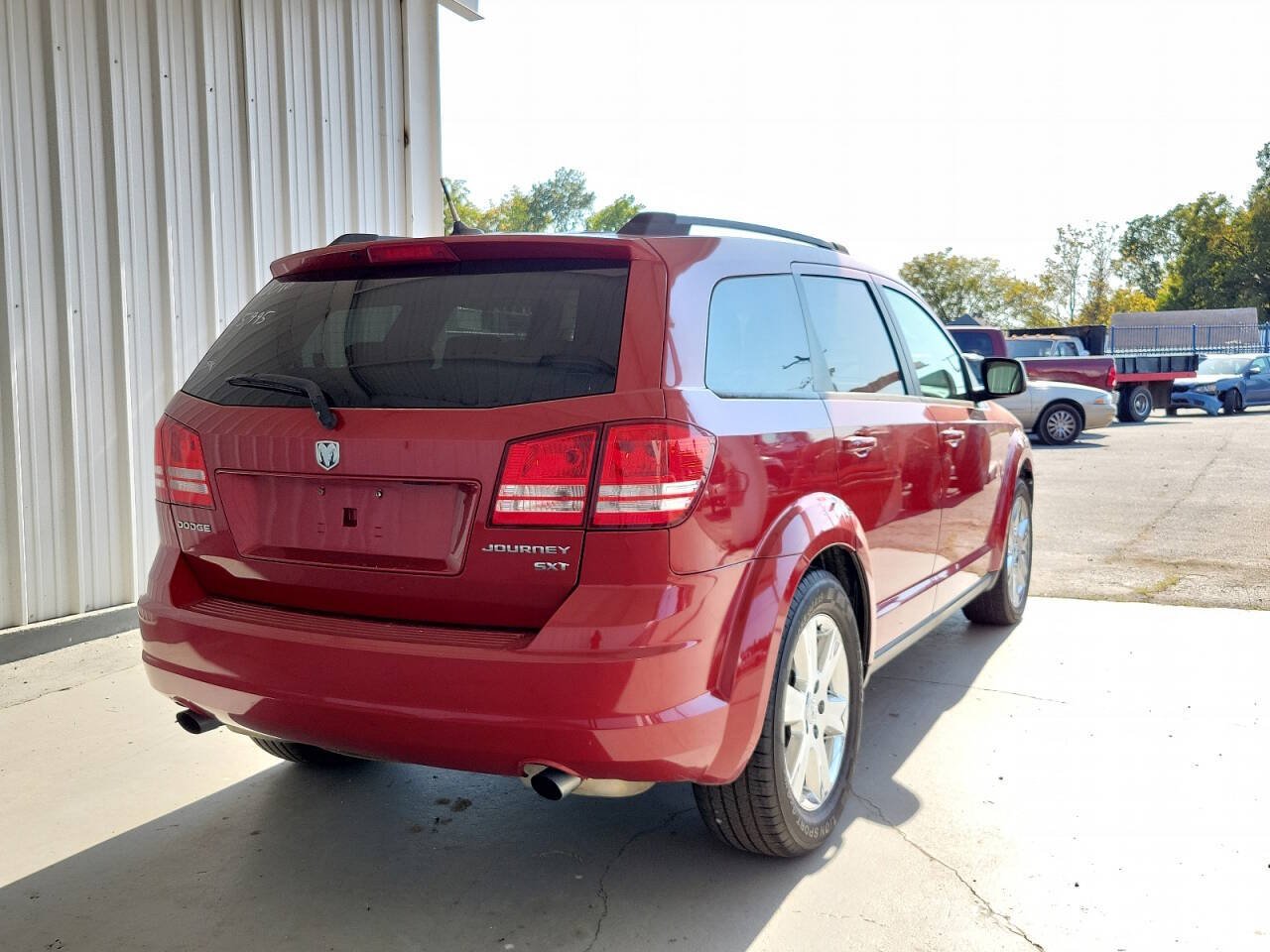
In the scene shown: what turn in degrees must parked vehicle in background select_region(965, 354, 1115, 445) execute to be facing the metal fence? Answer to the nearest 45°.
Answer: approximately 90° to its left

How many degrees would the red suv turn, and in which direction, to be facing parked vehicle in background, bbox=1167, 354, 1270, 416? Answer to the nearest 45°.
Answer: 0° — it already faces it

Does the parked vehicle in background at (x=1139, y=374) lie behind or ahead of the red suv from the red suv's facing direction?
ahead

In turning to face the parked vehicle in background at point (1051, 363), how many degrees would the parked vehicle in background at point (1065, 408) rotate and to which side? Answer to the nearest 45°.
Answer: approximately 90° to its left

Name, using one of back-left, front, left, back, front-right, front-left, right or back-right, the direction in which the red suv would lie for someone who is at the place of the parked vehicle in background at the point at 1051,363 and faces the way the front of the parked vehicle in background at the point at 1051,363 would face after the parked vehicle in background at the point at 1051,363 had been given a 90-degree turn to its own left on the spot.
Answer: front

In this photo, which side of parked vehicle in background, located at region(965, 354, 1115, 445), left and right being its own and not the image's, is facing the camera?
right

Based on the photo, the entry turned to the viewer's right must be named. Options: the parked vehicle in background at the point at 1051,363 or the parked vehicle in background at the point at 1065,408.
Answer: the parked vehicle in background at the point at 1065,408

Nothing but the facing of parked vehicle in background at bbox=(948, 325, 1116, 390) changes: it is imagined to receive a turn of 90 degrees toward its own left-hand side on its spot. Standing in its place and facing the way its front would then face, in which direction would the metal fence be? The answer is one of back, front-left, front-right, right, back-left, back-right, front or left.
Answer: back

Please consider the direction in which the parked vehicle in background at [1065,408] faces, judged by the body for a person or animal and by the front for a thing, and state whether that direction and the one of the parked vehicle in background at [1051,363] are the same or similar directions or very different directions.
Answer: very different directions

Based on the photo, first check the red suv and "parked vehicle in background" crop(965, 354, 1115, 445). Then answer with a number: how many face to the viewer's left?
0

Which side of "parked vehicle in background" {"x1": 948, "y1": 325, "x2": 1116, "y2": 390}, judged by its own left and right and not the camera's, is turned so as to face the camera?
left

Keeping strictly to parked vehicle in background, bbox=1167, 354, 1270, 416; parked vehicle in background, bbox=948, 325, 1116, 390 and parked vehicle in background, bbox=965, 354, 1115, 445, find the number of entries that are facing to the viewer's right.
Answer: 1

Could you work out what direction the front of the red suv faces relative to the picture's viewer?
facing away from the viewer and to the right of the viewer

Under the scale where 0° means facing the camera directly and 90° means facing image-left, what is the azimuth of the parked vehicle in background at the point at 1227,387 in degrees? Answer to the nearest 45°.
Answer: approximately 45°

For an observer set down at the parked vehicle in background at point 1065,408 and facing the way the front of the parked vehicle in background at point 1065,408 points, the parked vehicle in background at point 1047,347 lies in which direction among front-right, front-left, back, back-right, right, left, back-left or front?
left

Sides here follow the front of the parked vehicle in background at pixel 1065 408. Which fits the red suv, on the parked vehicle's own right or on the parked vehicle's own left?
on the parked vehicle's own right
